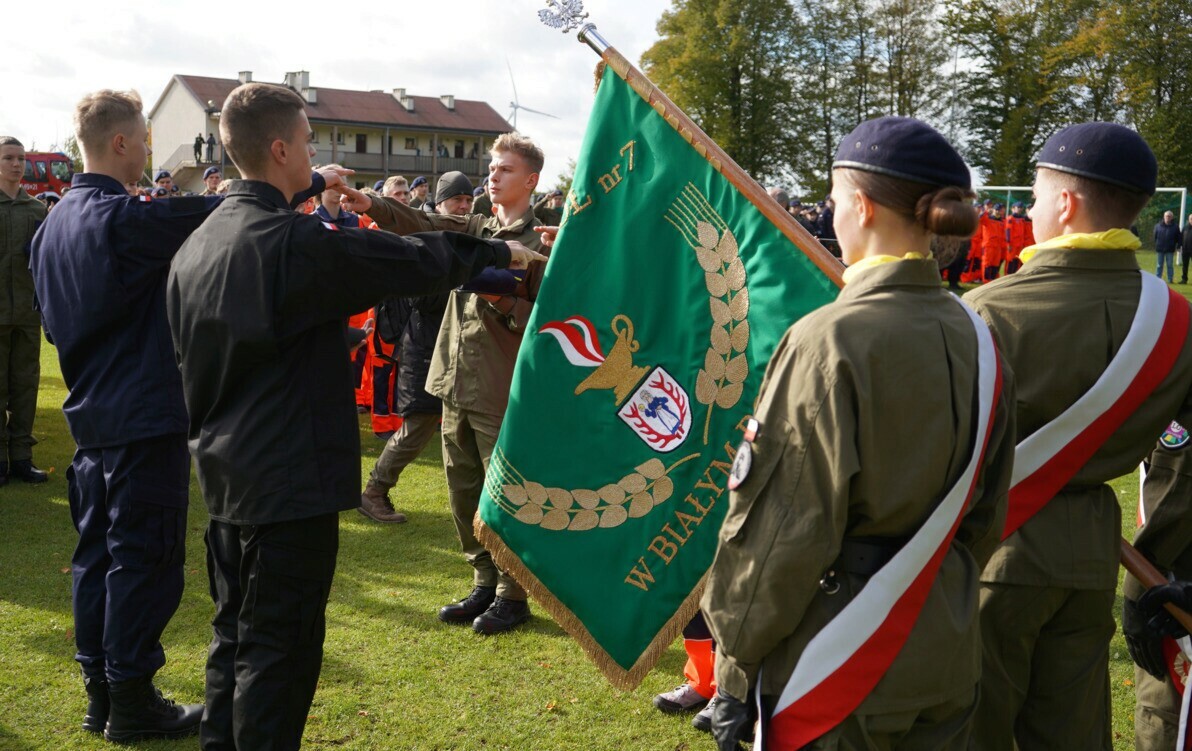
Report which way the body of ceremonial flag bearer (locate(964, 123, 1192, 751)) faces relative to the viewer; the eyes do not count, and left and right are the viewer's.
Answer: facing away from the viewer and to the left of the viewer

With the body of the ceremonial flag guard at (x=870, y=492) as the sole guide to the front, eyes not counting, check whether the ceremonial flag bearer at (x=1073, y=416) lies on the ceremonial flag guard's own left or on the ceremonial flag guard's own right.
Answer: on the ceremonial flag guard's own right

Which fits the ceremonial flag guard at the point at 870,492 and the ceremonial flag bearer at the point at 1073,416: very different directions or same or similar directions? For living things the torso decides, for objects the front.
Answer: same or similar directions

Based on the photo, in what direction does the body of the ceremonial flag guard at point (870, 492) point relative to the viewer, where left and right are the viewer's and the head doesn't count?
facing away from the viewer and to the left of the viewer

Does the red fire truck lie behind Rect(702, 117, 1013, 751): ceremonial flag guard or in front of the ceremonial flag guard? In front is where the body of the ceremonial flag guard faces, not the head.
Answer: in front

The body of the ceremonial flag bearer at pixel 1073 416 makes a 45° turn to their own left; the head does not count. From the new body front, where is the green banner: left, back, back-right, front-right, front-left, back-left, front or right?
front

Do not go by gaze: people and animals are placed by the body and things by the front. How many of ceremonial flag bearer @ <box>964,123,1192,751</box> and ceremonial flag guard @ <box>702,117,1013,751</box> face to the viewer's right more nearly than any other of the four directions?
0

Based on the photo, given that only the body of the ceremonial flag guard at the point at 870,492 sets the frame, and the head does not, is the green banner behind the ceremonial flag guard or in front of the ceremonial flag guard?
in front

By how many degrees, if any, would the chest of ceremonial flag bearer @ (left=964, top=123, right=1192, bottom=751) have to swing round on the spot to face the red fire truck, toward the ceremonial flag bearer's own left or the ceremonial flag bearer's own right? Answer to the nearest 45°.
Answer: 0° — they already face it
